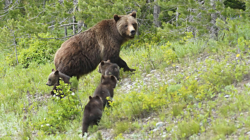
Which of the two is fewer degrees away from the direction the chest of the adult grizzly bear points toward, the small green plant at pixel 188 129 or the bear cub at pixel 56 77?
the small green plant

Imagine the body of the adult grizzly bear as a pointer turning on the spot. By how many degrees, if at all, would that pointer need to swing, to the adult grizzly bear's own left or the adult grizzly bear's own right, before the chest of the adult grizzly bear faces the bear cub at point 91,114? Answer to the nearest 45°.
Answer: approximately 90° to the adult grizzly bear's own right

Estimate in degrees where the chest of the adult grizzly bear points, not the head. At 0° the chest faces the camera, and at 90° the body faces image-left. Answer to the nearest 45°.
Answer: approximately 270°

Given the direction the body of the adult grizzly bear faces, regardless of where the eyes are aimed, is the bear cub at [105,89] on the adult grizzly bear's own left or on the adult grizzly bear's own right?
on the adult grizzly bear's own right

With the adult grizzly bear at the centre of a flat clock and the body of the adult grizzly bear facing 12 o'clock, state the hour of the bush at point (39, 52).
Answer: The bush is roughly at 8 o'clock from the adult grizzly bear.

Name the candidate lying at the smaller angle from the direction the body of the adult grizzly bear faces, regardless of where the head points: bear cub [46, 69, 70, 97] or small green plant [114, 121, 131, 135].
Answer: the small green plant
